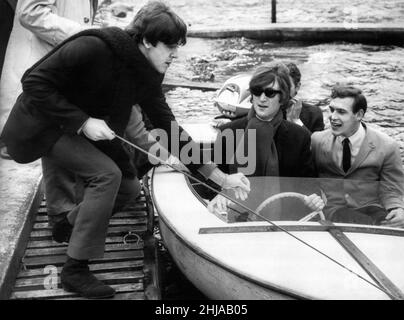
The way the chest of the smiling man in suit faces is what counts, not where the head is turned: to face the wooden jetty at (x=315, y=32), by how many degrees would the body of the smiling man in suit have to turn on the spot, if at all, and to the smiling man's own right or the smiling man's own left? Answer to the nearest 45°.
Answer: approximately 135° to the smiling man's own right

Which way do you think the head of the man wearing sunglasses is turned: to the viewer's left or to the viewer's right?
to the viewer's left

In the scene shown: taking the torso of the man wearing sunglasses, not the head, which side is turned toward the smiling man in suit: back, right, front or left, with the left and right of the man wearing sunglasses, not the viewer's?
left

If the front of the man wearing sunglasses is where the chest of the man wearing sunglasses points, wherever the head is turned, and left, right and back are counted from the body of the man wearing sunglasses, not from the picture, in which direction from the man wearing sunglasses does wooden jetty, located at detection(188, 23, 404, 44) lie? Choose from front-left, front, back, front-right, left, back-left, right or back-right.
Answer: back

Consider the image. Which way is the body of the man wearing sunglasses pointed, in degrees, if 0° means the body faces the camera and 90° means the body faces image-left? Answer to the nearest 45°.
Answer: approximately 0°

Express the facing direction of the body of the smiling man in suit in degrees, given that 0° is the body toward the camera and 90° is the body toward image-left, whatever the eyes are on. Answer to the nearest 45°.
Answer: approximately 45°

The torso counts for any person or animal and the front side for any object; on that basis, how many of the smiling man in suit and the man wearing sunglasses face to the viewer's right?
0
